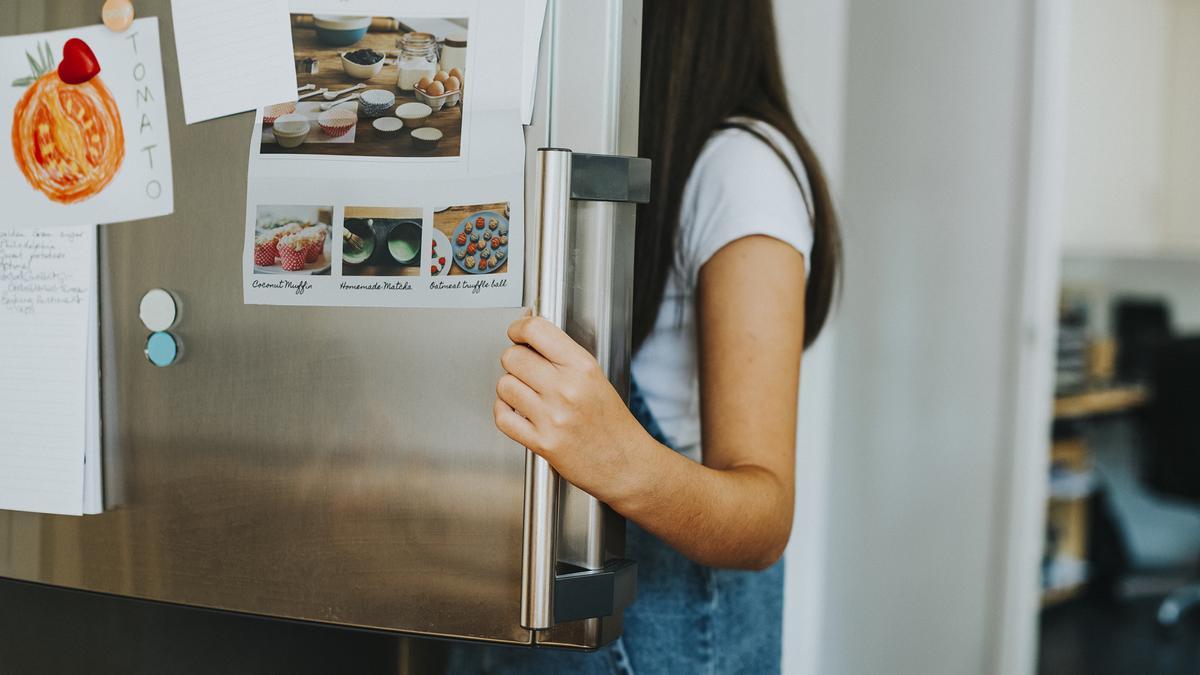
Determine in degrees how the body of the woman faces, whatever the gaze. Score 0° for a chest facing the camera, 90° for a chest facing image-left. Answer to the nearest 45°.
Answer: approximately 90°
